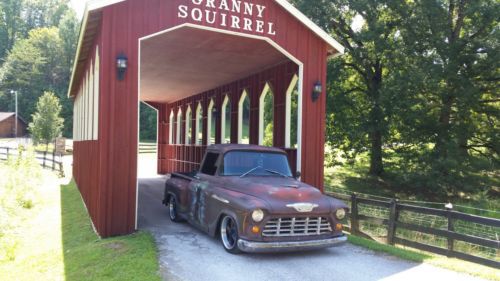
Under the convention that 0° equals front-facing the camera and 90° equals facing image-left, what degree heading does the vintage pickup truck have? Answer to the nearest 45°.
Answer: approximately 315°

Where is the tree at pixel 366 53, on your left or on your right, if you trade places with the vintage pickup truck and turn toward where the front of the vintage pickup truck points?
on your left

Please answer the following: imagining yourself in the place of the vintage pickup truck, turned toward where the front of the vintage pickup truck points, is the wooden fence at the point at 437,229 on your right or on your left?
on your left

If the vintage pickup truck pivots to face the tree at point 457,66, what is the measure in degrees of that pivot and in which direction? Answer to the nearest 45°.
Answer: approximately 90° to its left

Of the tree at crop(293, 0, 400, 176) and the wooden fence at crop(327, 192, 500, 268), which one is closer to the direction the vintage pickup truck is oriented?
the wooden fence
